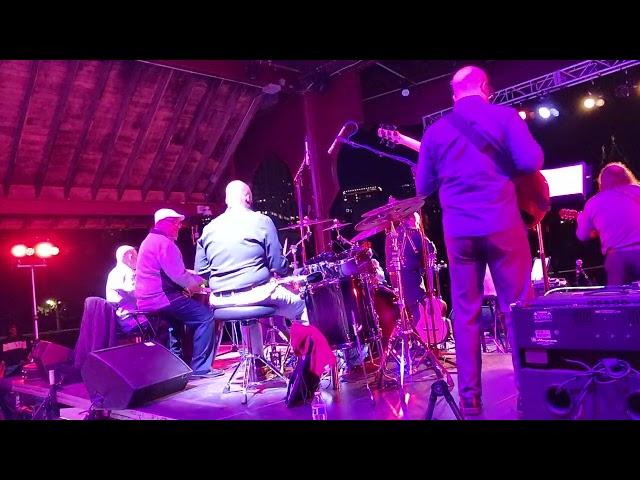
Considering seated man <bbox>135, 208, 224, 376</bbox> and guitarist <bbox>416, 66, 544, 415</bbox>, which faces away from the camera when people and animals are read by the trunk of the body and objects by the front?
the guitarist

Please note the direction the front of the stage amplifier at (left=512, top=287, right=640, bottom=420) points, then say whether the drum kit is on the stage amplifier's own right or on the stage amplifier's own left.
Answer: on the stage amplifier's own left

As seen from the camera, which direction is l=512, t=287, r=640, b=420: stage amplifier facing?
away from the camera

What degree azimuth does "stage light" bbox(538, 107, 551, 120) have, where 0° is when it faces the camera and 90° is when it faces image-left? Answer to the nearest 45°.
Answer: approximately 0°

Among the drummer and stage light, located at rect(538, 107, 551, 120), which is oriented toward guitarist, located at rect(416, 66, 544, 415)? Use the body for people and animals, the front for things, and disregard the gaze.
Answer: the stage light

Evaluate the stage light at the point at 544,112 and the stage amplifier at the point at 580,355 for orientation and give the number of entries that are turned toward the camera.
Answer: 1

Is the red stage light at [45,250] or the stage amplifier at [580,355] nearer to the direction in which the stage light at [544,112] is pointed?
the stage amplifier

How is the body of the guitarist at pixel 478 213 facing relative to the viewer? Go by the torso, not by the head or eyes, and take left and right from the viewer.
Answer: facing away from the viewer
